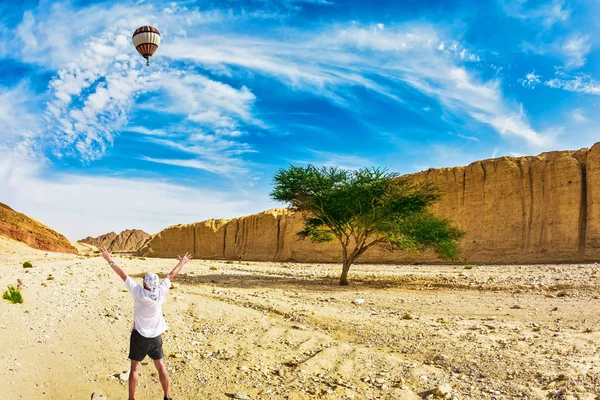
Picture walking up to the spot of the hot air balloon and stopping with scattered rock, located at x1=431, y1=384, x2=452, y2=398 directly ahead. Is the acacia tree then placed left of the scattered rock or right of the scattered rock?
left

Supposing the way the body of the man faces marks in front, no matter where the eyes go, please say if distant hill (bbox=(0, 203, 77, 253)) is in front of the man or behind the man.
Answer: in front

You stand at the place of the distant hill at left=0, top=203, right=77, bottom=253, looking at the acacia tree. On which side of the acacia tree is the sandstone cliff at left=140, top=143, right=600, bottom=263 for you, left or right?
left

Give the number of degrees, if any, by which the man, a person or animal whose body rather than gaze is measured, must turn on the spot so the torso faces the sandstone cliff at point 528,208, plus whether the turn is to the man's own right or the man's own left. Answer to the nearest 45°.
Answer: approximately 45° to the man's own right

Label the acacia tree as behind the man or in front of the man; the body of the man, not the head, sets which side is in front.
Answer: in front

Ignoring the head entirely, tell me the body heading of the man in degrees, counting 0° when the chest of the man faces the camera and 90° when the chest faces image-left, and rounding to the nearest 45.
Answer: approximately 180°

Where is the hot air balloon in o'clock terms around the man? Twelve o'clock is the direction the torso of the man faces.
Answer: The hot air balloon is roughly at 12 o'clock from the man.

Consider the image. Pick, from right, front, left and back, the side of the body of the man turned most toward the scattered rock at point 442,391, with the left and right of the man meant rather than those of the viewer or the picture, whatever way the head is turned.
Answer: right
